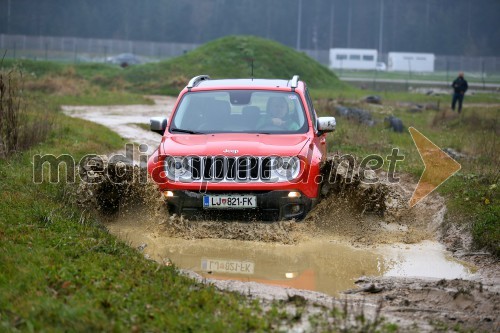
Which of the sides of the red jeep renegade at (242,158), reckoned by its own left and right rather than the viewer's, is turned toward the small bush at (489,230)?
left

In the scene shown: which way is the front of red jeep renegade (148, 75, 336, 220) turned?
toward the camera
